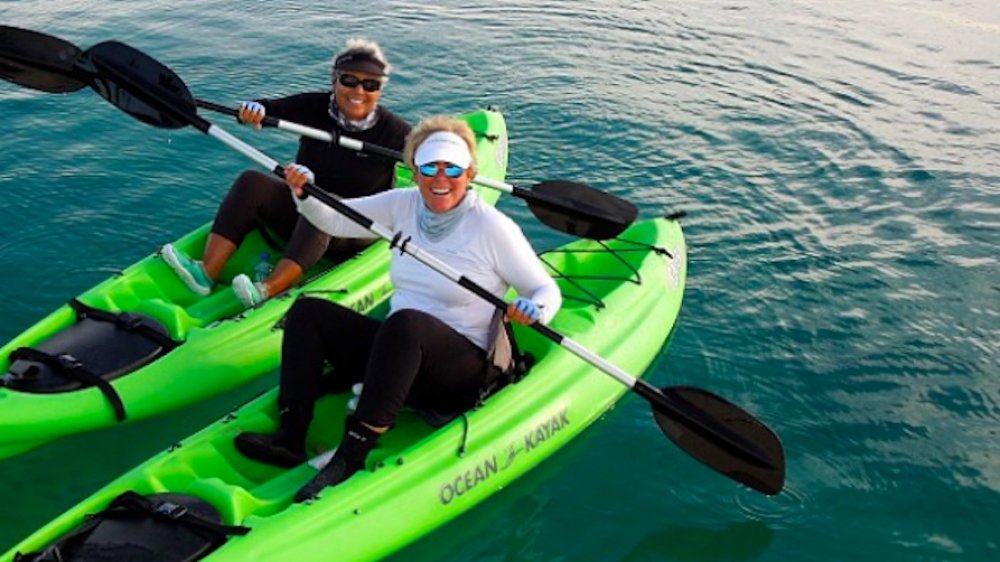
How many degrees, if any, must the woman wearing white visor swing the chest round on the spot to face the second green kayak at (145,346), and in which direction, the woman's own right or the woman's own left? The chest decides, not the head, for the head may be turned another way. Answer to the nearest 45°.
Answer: approximately 90° to the woman's own right

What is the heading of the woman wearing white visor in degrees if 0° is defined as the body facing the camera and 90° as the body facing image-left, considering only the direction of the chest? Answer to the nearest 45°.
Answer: approximately 45°

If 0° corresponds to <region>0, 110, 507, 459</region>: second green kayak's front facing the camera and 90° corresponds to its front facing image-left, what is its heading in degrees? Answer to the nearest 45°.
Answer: approximately 45°

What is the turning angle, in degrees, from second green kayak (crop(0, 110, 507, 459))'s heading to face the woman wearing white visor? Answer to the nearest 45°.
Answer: approximately 90° to its left

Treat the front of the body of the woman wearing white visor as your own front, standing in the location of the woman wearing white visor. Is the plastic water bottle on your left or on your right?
on your right

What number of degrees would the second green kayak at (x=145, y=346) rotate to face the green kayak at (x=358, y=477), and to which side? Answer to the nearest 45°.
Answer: approximately 90° to its left
